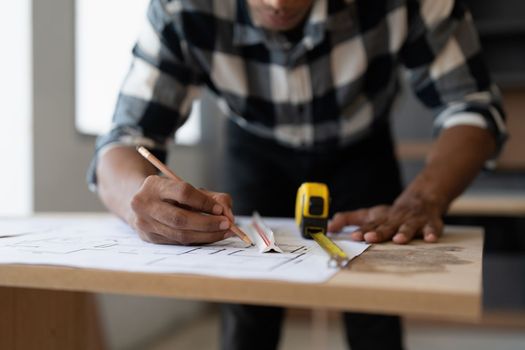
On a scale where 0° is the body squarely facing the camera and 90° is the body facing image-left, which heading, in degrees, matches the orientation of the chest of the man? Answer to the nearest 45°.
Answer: approximately 0°

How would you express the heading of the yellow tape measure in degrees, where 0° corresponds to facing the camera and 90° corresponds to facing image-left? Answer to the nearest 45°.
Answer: approximately 0°

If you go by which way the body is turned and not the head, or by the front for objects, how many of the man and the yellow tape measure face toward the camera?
2
